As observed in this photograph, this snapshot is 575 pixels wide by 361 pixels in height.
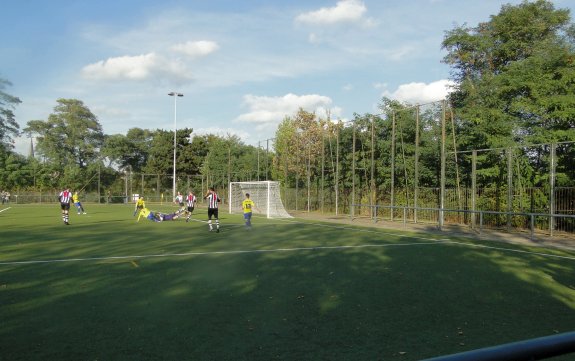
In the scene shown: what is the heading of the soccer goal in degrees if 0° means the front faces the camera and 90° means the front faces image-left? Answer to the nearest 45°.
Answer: approximately 90°
